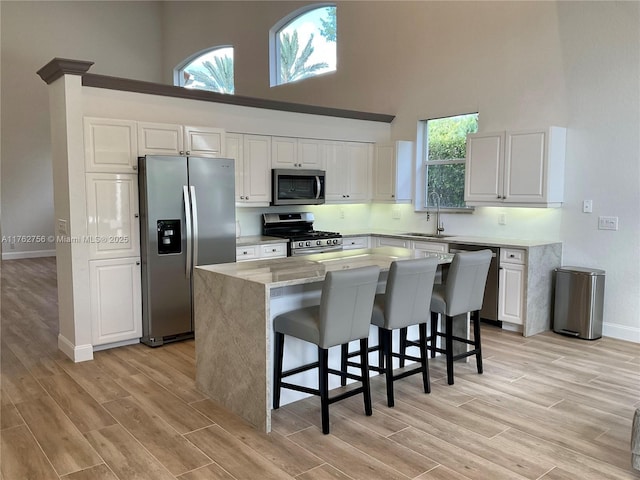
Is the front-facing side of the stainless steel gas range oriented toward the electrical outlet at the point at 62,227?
no

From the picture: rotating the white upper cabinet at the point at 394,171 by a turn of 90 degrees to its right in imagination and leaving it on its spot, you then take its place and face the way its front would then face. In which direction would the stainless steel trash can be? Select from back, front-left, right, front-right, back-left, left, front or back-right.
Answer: back

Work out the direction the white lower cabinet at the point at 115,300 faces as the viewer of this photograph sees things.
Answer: facing the viewer and to the right of the viewer

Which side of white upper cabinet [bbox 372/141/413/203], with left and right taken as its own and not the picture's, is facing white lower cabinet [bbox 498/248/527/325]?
left

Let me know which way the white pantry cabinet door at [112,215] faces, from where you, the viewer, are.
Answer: facing the viewer

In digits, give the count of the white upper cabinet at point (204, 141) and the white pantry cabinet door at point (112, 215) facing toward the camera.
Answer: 2

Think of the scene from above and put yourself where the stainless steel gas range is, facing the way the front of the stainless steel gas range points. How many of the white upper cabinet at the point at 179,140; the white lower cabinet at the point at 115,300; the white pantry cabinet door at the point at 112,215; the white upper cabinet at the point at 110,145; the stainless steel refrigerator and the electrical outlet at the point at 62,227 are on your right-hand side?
6

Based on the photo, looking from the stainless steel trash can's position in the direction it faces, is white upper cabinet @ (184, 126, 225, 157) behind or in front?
in front

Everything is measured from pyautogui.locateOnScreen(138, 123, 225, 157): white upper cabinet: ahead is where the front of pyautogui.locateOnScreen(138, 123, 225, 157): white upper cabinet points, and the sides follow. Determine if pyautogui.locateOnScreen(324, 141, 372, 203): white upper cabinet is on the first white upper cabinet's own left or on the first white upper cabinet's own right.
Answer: on the first white upper cabinet's own left

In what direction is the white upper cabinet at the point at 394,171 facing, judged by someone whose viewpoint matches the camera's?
facing the viewer and to the left of the viewer

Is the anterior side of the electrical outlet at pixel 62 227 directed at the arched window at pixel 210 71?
no

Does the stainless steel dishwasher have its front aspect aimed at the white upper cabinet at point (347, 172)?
no

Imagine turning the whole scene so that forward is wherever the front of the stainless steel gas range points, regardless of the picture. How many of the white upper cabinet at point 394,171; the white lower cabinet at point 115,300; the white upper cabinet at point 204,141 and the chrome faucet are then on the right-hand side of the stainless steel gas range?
2
